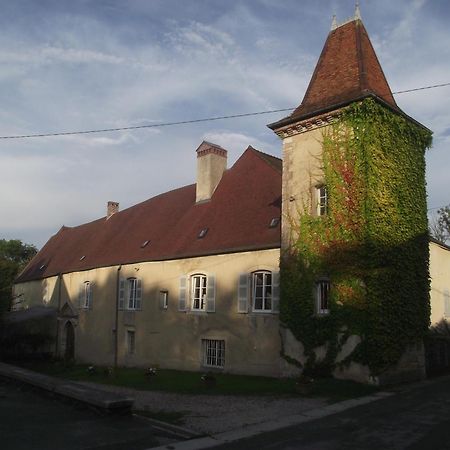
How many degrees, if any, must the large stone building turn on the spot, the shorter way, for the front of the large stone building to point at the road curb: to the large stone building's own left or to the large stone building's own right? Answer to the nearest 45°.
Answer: approximately 45° to the large stone building's own left

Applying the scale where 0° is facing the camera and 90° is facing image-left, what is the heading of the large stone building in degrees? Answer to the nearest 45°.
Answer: approximately 45°

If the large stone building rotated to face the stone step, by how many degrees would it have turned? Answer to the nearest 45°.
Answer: approximately 45° to its left
